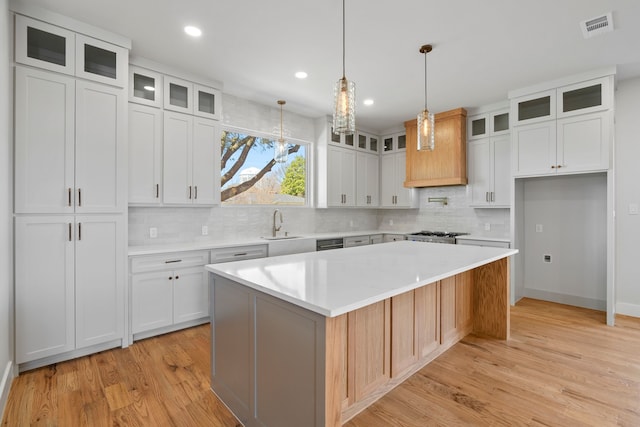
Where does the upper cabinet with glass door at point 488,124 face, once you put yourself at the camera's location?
facing the viewer and to the left of the viewer

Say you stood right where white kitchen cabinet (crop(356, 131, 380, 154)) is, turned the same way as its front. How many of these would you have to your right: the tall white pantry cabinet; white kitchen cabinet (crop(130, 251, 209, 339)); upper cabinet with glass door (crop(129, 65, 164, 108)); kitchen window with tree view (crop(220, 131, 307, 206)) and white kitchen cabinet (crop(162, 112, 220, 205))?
5

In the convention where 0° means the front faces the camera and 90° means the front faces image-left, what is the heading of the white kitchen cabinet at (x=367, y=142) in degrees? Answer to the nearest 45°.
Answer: approximately 315°

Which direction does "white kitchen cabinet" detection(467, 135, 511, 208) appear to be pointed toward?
toward the camera

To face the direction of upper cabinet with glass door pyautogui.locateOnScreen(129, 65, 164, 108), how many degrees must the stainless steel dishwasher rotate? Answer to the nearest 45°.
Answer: approximately 90° to its right

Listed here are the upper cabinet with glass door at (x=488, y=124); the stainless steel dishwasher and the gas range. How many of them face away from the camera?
0

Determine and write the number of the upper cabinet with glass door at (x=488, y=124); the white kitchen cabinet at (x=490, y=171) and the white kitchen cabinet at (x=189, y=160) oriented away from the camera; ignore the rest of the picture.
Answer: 0

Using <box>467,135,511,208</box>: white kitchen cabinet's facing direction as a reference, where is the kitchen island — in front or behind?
in front

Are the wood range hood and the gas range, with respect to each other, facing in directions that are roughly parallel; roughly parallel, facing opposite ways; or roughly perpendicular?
roughly parallel

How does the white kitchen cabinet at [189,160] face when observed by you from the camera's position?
facing the viewer and to the right of the viewer

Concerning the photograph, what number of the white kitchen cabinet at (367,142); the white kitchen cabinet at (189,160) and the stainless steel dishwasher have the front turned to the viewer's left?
0

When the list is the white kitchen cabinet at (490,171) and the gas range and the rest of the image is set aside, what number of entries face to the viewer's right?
0

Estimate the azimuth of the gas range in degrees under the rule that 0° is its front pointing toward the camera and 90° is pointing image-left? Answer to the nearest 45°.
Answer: approximately 45°
